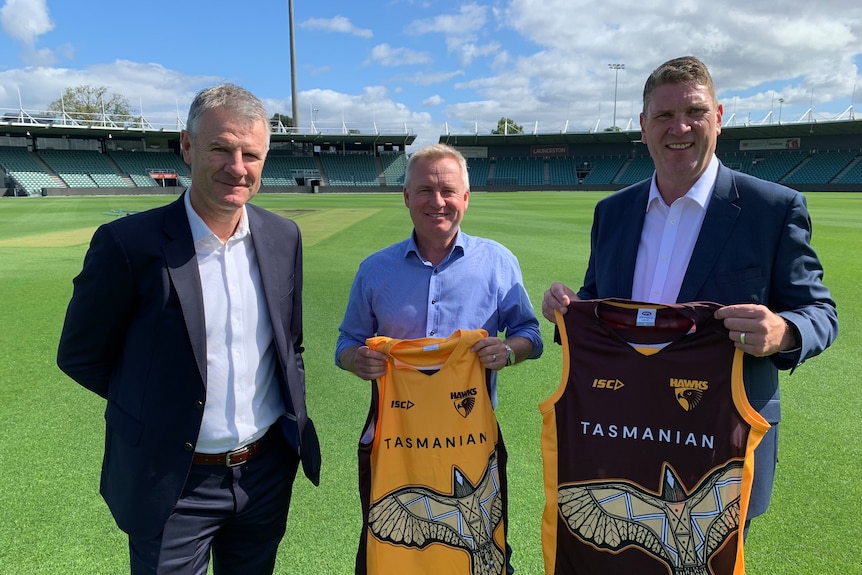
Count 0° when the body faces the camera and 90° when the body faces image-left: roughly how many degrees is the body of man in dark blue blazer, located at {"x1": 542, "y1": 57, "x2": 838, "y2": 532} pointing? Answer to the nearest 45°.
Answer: approximately 45°

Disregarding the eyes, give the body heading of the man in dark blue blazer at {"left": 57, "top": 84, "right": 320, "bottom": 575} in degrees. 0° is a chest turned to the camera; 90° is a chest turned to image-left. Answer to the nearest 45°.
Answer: approximately 315°

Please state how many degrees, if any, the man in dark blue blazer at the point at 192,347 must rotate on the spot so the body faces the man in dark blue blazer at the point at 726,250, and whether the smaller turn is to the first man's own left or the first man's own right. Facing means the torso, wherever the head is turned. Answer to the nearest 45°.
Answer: approximately 45° to the first man's own left

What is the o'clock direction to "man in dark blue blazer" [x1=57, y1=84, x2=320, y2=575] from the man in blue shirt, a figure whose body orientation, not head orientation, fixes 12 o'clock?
The man in dark blue blazer is roughly at 2 o'clock from the man in blue shirt.
